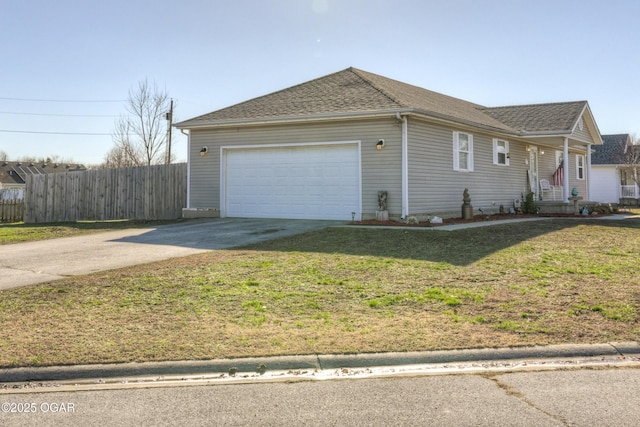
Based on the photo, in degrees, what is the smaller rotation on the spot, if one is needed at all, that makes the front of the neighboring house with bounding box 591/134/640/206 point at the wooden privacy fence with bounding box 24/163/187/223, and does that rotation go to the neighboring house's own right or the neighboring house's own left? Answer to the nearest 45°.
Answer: approximately 90° to the neighboring house's own right

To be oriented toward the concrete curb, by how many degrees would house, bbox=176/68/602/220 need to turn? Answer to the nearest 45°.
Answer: approximately 45° to its right

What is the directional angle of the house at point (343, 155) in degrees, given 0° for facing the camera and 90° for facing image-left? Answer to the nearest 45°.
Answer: approximately 315°

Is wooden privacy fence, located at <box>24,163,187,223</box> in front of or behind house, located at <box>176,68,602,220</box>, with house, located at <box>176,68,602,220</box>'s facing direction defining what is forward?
behind

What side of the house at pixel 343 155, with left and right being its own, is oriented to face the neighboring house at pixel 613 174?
left

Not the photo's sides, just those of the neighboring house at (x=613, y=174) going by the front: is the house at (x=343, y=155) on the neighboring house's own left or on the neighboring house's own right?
on the neighboring house's own right

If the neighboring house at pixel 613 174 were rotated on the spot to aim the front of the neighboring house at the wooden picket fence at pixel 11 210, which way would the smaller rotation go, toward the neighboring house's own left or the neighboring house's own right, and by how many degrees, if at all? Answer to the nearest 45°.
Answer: approximately 90° to the neighboring house's own right

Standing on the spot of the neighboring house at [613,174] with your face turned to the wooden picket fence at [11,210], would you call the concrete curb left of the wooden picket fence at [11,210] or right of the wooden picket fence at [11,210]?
left

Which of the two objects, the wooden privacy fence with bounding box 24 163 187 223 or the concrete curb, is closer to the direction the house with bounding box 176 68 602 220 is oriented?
the concrete curb

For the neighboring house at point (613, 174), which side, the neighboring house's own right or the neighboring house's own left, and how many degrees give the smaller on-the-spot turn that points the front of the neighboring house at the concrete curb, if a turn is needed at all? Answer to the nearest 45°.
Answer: approximately 45° to the neighboring house's own right

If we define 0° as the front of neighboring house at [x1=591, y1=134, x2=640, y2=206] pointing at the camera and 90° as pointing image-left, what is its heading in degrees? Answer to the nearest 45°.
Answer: approximately 315°
